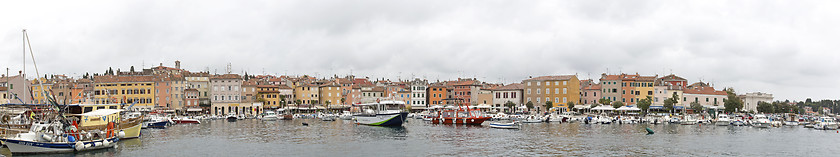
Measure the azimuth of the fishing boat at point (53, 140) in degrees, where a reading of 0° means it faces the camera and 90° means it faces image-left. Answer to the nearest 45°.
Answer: approximately 90°
